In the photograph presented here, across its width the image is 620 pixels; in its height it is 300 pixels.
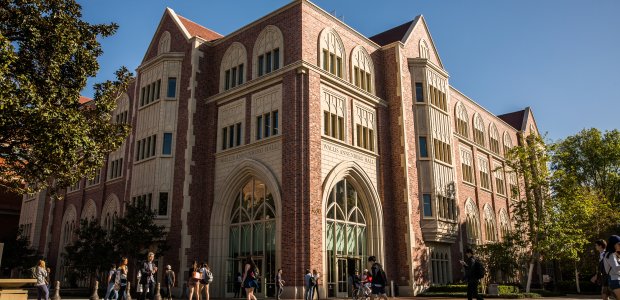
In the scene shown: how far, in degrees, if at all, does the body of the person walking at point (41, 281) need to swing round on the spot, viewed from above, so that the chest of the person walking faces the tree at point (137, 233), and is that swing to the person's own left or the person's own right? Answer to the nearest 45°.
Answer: approximately 45° to the person's own left

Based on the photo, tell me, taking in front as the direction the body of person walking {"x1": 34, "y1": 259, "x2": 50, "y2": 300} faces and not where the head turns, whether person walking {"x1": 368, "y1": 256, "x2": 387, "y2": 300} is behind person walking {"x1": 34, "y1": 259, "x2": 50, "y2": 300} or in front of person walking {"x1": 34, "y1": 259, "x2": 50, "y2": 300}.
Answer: in front

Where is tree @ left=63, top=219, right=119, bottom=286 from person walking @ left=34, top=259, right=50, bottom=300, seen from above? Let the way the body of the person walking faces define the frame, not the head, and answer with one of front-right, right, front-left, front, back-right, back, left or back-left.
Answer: left

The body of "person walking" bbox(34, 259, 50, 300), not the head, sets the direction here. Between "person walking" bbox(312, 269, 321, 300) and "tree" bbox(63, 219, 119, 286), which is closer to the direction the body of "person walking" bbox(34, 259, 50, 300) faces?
the person walking

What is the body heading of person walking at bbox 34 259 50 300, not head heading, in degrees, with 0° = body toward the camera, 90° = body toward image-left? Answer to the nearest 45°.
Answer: approximately 270°

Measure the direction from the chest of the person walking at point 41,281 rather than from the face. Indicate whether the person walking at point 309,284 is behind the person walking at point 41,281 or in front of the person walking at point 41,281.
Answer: in front
